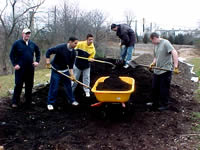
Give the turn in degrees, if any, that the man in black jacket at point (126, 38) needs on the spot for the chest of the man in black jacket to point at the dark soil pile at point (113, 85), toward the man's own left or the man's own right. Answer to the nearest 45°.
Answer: approximately 45° to the man's own left

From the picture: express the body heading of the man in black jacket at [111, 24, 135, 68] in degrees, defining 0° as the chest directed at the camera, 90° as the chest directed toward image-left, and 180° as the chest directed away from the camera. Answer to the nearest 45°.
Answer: approximately 45°

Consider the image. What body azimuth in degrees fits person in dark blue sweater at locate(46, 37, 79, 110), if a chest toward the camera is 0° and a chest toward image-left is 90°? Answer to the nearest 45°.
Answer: approximately 315°
